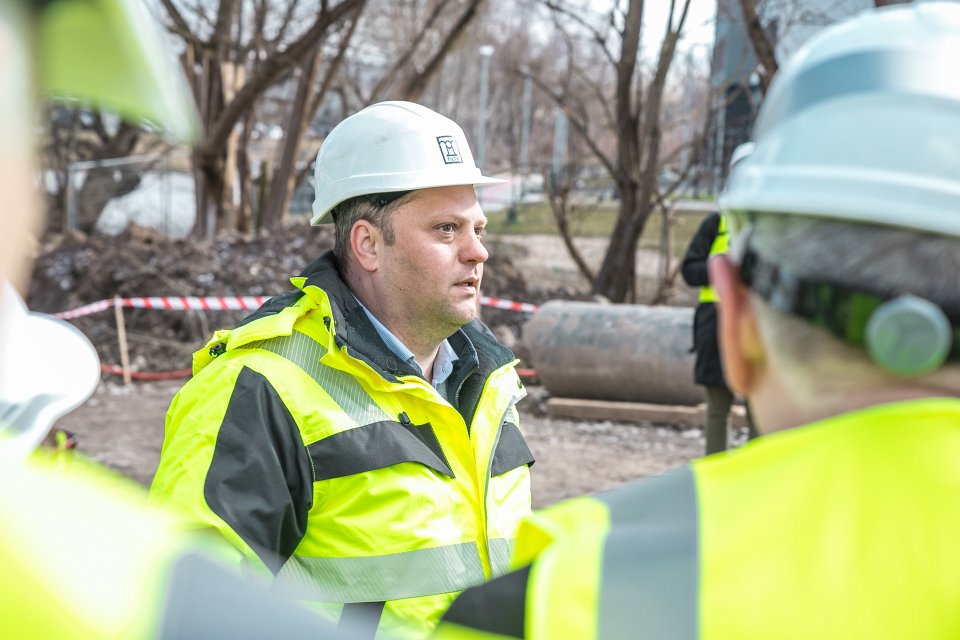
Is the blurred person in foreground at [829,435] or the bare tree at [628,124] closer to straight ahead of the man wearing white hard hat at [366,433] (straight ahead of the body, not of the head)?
the blurred person in foreground

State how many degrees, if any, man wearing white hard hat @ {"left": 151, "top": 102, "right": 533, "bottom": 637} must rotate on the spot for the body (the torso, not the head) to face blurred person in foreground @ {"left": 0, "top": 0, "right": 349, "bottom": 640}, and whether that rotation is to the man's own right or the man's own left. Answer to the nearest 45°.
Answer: approximately 45° to the man's own right

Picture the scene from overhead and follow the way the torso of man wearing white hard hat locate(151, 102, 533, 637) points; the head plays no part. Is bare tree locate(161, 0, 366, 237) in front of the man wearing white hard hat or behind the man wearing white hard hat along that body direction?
behind

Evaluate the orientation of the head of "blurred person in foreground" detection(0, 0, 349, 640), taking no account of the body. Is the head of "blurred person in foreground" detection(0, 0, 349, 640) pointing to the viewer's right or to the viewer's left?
to the viewer's right

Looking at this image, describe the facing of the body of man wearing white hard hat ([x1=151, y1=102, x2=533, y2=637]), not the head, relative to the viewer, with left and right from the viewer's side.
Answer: facing the viewer and to the right of the viewer

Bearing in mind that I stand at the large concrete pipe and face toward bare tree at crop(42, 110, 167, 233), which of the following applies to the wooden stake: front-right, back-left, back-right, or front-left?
front-left

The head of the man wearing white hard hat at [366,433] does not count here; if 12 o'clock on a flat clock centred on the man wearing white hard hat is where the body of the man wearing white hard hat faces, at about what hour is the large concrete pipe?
The large concrete pipe is roughly at 8 o'clock from the man wearing white hard hat.

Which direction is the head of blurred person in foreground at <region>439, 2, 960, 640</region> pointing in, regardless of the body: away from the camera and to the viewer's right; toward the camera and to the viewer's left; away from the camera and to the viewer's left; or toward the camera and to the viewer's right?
away from the camera and to the viewer's left

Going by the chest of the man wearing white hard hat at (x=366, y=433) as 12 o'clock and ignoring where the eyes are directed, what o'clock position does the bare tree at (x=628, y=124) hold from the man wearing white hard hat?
The bare tree is roughly at 8 o'clock from the man wearing white hard hat.

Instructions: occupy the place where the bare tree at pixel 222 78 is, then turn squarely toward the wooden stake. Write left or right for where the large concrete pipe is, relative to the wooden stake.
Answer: left

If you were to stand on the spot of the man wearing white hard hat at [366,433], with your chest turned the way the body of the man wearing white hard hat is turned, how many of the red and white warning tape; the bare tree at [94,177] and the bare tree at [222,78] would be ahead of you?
0

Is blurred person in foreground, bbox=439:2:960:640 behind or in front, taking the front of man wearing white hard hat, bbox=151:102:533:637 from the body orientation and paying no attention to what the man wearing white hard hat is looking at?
in front

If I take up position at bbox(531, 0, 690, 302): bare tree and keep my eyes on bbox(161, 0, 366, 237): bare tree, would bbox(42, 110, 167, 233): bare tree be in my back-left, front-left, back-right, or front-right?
front-right

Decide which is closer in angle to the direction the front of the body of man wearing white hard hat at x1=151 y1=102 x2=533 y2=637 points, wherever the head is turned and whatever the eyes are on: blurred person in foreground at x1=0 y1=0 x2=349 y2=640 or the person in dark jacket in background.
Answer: the blurred person in foreground
